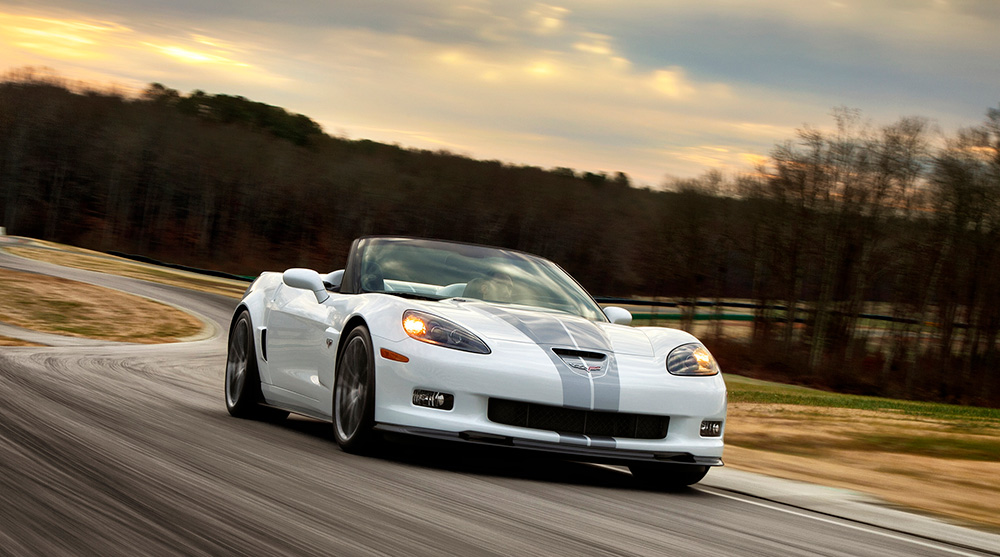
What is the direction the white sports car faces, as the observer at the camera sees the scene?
facing the viewer and to the right of the viewer
